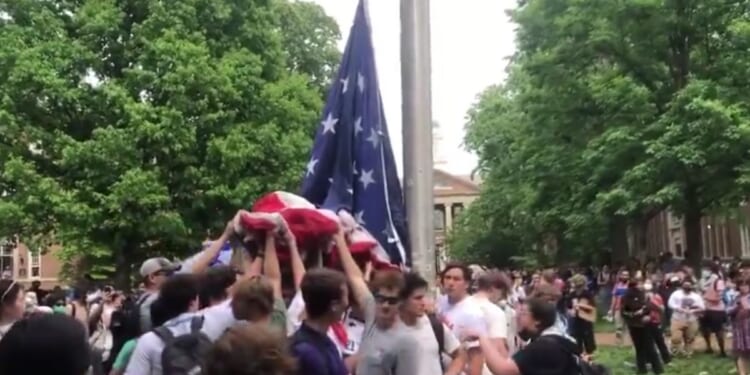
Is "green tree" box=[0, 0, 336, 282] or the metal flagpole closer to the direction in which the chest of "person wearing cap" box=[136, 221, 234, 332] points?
the metal flagpole

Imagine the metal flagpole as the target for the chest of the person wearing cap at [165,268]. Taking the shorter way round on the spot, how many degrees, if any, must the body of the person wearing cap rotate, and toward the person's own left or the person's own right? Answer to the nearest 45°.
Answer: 0° — they already face it

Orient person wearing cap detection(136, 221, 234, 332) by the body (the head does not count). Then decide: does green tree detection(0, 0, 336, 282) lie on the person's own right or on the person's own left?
on the person's own left

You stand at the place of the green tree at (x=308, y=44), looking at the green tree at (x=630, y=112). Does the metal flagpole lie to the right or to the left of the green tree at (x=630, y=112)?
right
